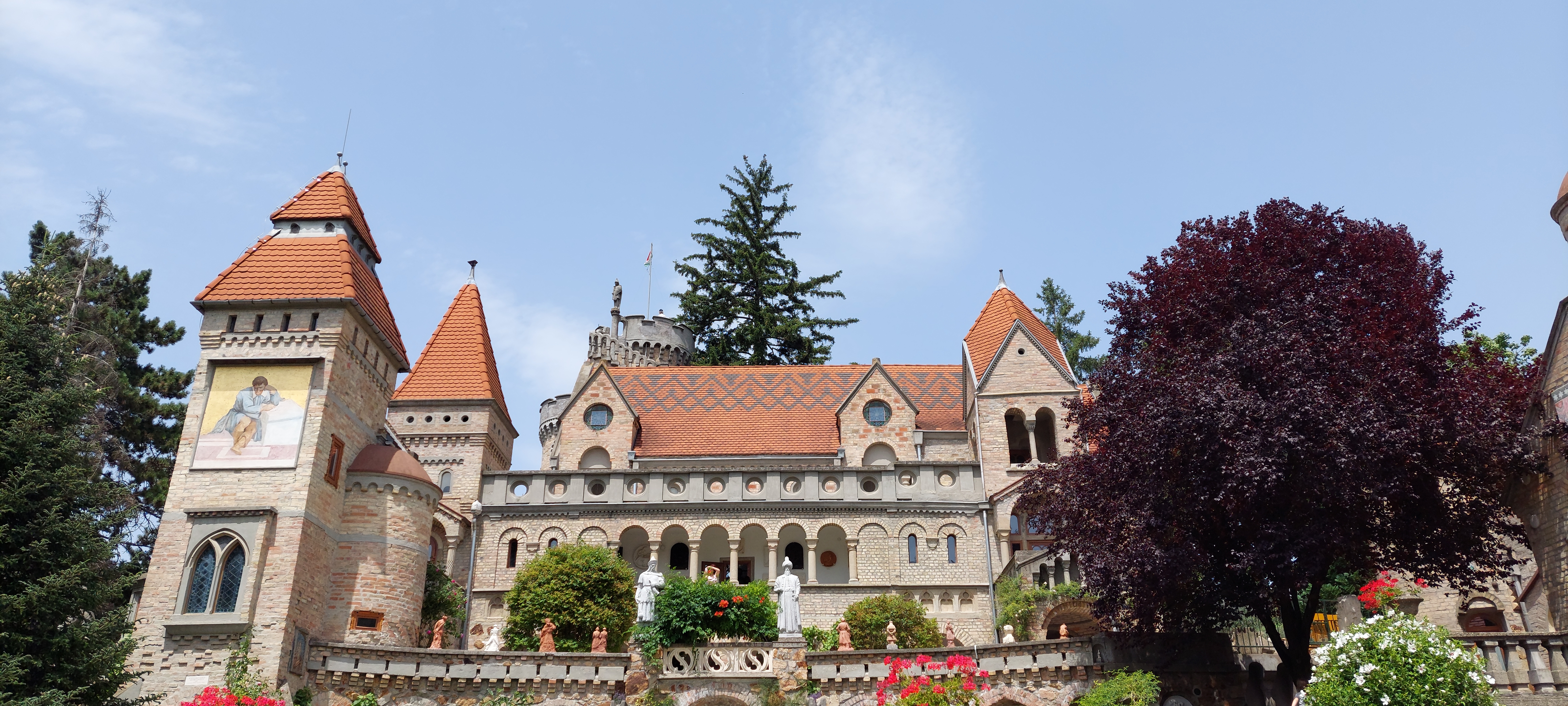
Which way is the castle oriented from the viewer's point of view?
toward the camera

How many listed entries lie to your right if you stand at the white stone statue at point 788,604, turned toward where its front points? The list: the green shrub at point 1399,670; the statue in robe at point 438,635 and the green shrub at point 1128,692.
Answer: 1

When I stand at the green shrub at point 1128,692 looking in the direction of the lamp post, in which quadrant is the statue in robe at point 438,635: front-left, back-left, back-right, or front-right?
front-left

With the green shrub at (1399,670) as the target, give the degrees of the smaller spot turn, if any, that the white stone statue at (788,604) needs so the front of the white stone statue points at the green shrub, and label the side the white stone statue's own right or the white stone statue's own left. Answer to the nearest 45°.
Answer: approximately 45° to the white stone statue's own left

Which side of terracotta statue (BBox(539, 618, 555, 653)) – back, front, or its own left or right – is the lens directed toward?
front

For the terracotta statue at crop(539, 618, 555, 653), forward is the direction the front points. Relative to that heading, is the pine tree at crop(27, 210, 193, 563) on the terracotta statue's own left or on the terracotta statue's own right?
on the terracotta statue's own right

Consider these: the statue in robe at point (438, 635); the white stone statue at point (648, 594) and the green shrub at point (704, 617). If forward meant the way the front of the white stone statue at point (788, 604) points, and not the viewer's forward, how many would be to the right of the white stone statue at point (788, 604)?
3

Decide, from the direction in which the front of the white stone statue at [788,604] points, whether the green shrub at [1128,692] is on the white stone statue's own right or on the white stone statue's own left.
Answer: on the white stone statue's own left

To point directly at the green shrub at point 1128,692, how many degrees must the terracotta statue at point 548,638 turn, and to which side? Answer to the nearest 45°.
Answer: approximately 45° to its left

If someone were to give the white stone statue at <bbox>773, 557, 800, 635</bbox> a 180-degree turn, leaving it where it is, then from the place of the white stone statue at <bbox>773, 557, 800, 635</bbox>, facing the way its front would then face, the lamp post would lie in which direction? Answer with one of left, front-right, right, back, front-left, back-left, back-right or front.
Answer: front-left

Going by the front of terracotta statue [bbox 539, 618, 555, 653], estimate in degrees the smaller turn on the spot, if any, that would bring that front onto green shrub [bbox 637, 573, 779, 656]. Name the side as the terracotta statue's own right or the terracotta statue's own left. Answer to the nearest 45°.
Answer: approximately 45° to the terracotta statue's own left
